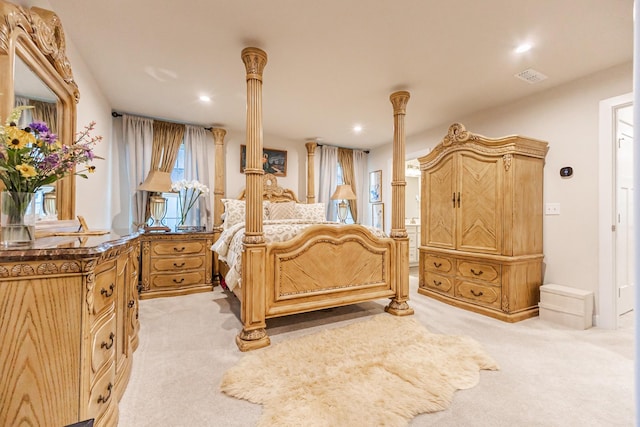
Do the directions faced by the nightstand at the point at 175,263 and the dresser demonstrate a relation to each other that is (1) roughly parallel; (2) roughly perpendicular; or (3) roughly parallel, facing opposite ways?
roughly perpendicular

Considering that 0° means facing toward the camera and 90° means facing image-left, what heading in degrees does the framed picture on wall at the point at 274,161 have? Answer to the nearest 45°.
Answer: approximately 0°

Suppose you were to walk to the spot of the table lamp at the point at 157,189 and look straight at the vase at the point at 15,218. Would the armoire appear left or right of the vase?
left

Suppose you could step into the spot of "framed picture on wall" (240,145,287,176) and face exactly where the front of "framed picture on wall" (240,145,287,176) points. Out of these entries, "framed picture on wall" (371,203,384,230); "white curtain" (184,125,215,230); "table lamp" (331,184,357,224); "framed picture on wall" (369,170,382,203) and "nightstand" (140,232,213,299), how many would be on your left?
3

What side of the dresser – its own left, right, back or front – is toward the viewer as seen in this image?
right

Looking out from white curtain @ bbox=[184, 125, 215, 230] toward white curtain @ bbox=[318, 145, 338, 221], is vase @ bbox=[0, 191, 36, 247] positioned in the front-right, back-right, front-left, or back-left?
back-right

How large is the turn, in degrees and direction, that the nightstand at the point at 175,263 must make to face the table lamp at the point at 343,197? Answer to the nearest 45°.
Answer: approximately 90° to its left

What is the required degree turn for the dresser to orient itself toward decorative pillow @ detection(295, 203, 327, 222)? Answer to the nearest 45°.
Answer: approximately 45° to its left

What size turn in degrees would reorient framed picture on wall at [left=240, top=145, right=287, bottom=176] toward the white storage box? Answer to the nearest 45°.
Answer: approximately 45° to its left

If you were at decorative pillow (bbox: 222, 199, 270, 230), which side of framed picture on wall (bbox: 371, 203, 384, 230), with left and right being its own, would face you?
front

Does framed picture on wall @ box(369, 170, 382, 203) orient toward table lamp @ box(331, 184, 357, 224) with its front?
yes
